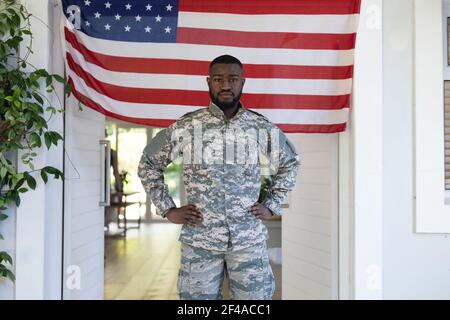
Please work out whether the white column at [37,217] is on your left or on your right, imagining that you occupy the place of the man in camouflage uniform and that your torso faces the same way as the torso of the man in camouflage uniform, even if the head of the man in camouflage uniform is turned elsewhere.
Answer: on your right

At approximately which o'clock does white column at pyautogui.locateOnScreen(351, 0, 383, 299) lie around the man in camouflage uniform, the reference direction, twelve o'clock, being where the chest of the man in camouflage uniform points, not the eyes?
The white column is roughly at 8 o'clock from the man in camouflage uniform.

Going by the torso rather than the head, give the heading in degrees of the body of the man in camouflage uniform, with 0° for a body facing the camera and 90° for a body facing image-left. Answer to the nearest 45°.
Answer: approximately 0°
